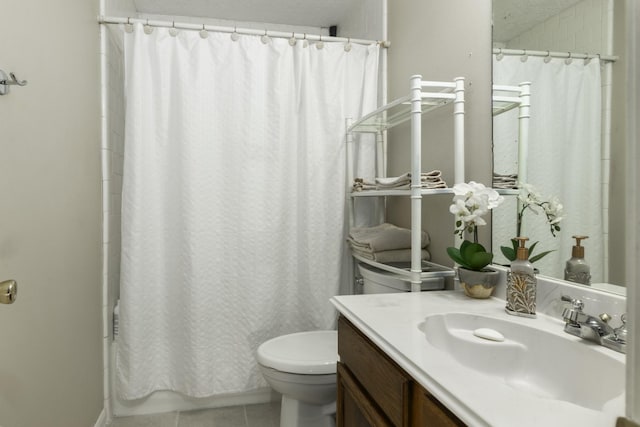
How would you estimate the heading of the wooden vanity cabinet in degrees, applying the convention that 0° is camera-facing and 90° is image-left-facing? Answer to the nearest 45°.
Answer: approximately 45°

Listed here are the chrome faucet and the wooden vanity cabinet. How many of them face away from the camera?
0

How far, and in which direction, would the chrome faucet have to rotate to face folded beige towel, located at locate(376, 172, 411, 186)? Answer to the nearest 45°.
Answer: approximately 90° to its right

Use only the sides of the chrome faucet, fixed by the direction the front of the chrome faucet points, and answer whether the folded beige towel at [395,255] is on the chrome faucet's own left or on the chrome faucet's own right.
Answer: on the chrome faucet's own right

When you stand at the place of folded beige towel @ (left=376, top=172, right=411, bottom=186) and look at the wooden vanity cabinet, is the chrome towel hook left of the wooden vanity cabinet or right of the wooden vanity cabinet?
right

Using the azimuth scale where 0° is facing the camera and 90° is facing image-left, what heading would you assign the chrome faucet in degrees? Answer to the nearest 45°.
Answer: approximately 45°

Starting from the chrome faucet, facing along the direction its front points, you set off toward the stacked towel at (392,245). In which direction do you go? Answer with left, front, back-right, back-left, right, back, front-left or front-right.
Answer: right

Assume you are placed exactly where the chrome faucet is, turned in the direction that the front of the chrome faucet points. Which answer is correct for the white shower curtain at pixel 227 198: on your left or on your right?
on your right

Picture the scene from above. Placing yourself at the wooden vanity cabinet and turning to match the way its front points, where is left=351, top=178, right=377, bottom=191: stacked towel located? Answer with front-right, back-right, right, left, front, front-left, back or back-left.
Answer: back-right
